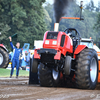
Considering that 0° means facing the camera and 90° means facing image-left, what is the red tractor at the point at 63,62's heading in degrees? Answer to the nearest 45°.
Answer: approximately 45°

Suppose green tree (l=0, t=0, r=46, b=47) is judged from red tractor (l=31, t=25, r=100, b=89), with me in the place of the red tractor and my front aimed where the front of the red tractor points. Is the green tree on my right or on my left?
on my right

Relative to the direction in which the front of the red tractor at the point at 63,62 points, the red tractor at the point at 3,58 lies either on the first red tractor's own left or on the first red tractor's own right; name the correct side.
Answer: on the first red tractor's own right
